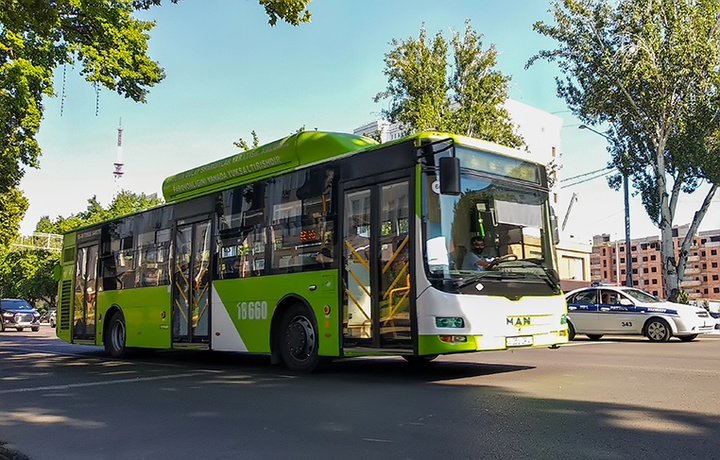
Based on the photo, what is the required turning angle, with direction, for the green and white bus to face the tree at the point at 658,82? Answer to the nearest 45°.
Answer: approximately 90° to its left

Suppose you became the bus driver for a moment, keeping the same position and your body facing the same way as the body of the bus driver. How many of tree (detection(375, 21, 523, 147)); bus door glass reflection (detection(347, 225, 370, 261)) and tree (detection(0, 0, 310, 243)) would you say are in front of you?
0

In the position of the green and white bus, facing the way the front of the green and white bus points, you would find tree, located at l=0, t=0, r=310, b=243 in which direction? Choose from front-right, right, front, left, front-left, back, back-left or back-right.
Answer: back

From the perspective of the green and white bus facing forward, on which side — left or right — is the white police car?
on its left

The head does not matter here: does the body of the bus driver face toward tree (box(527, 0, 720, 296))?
no

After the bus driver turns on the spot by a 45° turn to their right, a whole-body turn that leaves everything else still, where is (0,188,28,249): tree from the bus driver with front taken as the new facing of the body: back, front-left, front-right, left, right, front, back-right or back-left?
back-right

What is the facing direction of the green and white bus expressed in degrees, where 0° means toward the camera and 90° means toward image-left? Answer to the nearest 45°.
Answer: approximately 315°

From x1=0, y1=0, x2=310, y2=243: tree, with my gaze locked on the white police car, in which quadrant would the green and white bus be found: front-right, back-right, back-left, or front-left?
front-right

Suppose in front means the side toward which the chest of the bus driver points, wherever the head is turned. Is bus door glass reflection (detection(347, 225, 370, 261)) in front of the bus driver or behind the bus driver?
behind

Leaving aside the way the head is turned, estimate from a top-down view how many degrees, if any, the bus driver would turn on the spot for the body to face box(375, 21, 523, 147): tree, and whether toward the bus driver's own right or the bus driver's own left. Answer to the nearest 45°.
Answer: approximately 135° to the bus driver's own left

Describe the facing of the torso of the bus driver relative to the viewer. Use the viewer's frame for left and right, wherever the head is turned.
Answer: facing the viewer and to the right of the viewer

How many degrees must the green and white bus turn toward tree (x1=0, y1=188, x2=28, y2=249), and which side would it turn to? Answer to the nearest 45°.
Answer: approximately 180°

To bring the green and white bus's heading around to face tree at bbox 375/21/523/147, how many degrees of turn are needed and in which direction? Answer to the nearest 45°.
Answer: approximately 135° to its left
